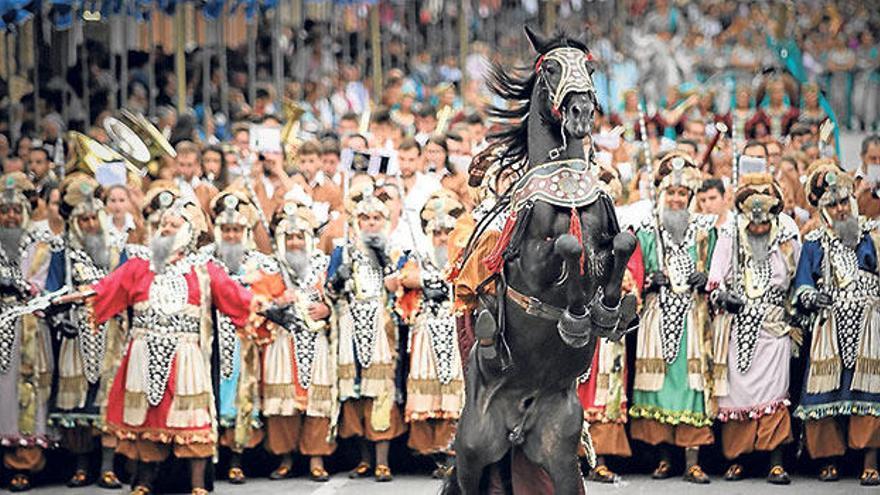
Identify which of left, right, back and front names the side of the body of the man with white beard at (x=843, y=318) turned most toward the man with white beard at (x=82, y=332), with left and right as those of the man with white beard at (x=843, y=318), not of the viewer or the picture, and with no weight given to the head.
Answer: right

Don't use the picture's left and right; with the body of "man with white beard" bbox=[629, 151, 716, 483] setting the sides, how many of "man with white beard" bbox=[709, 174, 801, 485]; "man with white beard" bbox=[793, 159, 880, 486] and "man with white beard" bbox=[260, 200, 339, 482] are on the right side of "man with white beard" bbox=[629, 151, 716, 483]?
1

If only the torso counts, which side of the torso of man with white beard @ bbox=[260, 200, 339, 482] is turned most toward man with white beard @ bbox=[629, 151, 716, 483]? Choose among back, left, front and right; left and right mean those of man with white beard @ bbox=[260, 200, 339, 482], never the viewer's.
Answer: left

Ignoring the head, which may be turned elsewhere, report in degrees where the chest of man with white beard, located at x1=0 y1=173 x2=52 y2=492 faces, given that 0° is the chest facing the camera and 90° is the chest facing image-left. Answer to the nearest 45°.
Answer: approximately 0°

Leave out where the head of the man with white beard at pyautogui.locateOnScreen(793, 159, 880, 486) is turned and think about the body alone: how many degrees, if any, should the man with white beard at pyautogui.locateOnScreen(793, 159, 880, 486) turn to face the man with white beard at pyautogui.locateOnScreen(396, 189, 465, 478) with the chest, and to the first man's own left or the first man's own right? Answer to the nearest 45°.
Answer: approximately 90° to the first man's own right

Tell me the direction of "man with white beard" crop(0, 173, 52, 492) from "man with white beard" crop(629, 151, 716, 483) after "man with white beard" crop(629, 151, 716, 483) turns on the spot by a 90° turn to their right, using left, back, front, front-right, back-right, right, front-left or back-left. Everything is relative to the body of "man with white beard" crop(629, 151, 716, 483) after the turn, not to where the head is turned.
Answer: front

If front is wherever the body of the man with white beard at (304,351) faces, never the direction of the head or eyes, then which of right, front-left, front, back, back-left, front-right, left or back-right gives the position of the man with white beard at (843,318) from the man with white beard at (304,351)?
left

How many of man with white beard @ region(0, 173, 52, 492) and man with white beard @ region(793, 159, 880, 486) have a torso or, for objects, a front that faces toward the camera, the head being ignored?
2

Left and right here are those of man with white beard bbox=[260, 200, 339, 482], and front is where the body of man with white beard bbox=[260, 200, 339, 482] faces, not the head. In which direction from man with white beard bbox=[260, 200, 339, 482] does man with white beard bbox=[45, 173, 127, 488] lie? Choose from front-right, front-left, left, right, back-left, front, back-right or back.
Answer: right

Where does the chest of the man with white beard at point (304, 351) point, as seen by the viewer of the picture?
toward the camera
